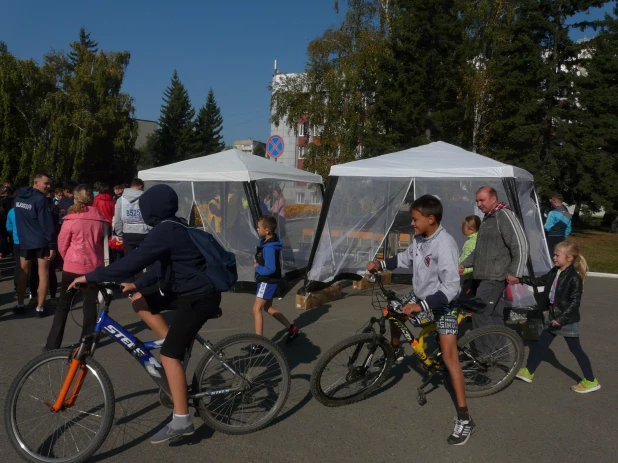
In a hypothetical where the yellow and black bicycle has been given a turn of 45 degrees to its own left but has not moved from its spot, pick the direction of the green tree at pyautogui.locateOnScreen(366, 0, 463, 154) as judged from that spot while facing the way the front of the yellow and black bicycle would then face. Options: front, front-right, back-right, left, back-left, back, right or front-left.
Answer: back-right

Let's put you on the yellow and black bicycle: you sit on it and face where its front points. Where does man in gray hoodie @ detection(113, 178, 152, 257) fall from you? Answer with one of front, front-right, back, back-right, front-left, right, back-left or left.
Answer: front-right

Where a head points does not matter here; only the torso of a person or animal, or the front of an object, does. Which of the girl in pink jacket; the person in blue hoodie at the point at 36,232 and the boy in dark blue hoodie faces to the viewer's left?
the boy in dark blue hoodie

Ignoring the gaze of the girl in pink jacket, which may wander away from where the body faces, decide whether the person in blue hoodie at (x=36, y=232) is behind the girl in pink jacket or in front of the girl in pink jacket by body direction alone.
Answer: in front

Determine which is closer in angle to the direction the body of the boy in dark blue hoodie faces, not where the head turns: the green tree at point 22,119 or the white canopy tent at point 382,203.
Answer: the green tree

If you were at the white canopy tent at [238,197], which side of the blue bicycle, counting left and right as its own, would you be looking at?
right

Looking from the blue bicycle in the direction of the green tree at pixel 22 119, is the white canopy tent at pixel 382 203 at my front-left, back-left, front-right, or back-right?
front-right

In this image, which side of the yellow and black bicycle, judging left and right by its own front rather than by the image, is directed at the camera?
left

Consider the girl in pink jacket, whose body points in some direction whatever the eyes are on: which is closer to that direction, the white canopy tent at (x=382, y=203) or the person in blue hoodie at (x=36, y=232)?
the person in blue hoodie

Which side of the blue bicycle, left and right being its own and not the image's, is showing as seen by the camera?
left

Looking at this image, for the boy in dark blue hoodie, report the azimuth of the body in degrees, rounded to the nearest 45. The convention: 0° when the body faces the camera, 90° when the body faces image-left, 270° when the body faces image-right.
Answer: approximately 90°

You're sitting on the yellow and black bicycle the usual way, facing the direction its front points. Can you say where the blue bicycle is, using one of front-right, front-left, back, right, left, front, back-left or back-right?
front-left
